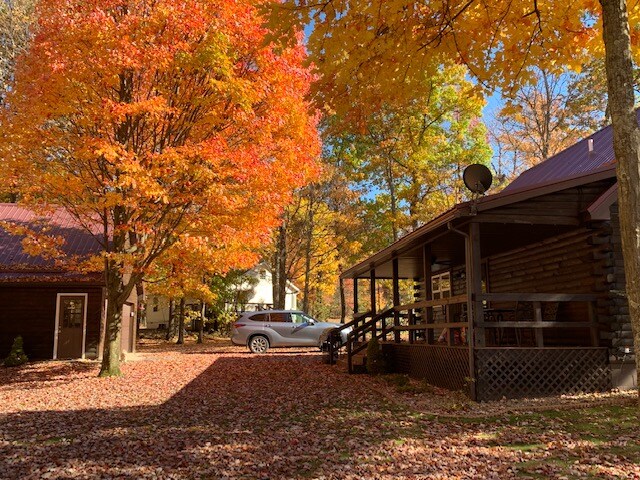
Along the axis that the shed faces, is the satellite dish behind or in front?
in front

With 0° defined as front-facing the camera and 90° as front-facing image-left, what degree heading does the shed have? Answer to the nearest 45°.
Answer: approximately 0°

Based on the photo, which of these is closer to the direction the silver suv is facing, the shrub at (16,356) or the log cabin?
the log cabin

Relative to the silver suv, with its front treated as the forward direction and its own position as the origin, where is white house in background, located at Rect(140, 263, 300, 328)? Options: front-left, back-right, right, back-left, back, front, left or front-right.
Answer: left

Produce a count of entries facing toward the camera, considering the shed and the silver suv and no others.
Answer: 1

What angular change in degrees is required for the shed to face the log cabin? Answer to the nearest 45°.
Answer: approximately 45° to its left

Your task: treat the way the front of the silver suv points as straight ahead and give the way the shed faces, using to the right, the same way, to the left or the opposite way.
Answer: to the right

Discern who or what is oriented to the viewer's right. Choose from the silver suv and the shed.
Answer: the silver suv

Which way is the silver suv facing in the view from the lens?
facing to the right of the viewer

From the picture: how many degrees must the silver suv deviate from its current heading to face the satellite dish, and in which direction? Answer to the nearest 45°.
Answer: approximately 90° to its right

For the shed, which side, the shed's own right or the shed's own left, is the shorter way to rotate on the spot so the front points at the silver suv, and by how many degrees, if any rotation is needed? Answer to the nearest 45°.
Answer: approximately 90° to the shed's own left

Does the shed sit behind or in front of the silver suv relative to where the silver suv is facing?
behind
